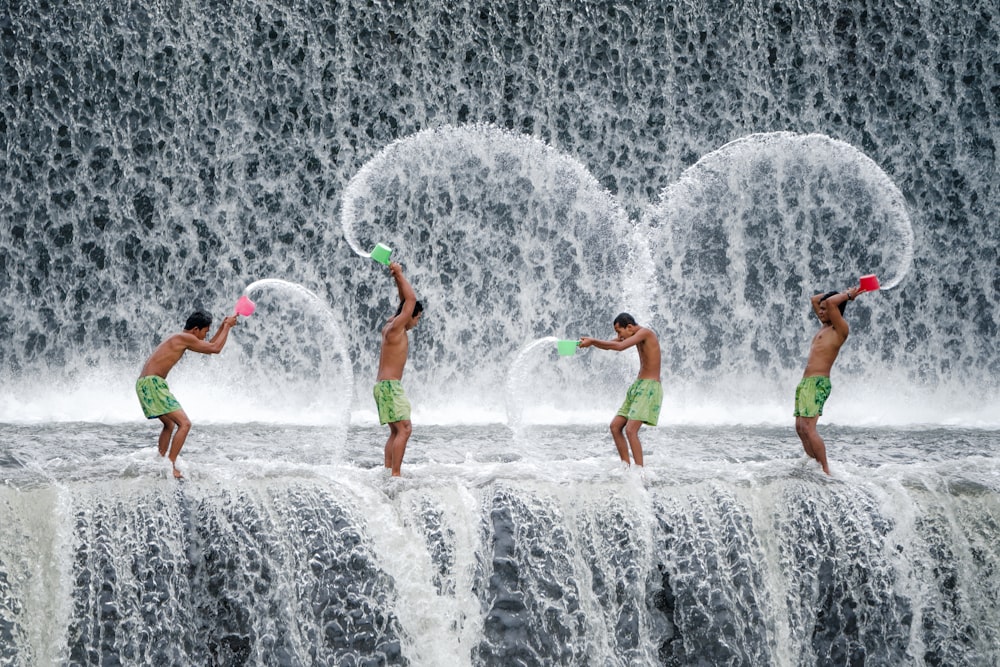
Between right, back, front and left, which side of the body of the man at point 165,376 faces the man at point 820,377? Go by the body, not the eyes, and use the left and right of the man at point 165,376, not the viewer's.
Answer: front

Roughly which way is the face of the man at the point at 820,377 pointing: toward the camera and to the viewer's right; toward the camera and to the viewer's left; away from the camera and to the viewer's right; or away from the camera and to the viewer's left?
toward the camera and to the viewer's left

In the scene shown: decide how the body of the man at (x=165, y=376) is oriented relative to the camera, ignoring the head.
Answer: to the viewer's right

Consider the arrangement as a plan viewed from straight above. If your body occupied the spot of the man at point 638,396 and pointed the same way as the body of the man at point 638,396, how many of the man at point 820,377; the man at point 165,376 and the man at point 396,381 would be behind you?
1

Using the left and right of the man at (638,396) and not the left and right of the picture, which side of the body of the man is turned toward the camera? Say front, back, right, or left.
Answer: left

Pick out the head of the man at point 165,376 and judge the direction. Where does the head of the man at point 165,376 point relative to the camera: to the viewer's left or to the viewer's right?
to the viewer's right

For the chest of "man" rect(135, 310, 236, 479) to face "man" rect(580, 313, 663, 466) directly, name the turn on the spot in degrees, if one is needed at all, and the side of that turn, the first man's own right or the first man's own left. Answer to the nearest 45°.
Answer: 0° — they already face them

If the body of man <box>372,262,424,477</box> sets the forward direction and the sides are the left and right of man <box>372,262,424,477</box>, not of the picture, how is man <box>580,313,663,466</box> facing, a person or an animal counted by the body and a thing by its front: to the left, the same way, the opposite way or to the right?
the opposite way

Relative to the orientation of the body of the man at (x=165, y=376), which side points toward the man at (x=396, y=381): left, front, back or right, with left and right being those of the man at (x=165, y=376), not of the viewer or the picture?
front

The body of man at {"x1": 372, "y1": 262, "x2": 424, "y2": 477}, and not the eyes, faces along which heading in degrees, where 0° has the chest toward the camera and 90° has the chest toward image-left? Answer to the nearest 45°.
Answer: approximately 270°

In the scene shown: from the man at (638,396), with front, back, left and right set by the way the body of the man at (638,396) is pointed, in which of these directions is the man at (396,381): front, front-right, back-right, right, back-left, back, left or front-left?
front

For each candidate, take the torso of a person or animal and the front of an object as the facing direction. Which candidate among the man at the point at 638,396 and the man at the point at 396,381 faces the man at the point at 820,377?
the man at the point at 396,381
